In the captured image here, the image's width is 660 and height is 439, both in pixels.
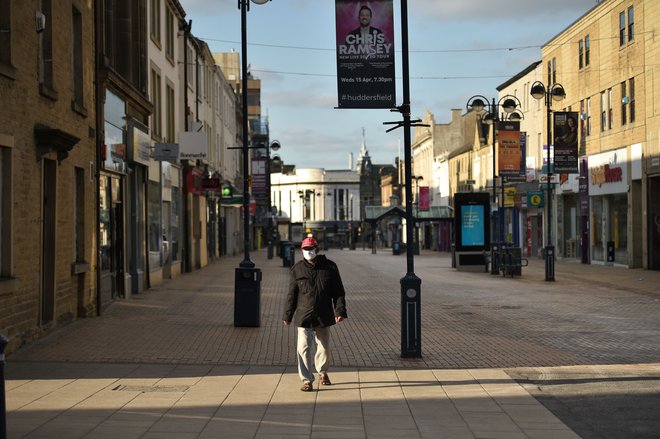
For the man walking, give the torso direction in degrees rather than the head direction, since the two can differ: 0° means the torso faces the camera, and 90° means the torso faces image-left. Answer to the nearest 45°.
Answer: approximately 0°

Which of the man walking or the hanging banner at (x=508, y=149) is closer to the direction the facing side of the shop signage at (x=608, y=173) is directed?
the hanging banner

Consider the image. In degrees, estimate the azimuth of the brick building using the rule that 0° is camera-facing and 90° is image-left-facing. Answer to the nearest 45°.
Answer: approximately 270°

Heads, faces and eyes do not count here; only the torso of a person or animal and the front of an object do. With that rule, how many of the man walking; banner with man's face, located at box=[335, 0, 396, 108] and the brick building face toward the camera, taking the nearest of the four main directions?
2

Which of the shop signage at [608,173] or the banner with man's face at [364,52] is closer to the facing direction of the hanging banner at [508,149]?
the banner with man's face

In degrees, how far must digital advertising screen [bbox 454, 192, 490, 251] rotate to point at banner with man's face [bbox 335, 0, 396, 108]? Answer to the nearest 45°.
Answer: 0° — it already faces it

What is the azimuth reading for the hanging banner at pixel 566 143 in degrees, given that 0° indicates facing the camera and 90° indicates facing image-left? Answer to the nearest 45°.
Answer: approximately 0°

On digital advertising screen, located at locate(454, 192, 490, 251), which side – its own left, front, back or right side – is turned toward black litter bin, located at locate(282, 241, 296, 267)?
right

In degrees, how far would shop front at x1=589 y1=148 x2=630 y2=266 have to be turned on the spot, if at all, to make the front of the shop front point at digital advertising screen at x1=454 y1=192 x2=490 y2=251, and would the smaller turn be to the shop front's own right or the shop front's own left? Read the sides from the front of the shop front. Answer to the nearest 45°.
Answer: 0° — it already faces it

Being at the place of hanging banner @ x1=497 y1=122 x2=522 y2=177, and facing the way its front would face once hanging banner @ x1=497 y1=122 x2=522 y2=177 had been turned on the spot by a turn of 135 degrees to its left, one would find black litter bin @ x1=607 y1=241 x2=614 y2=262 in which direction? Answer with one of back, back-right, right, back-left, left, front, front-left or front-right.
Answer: front

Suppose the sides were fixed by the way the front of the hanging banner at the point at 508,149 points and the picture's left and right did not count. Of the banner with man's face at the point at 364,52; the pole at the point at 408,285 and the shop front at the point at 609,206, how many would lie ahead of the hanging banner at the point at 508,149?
2
